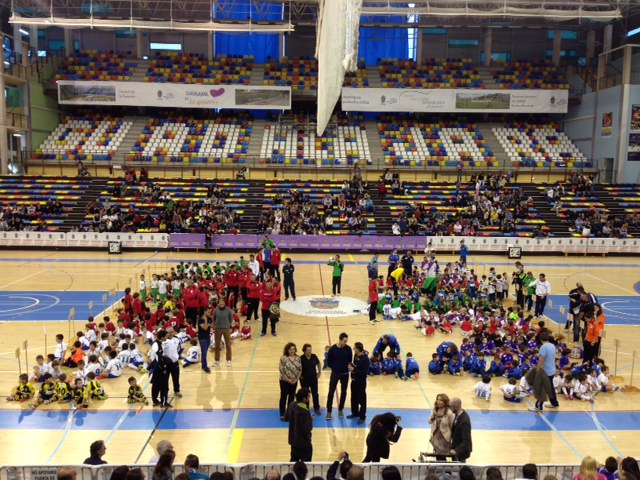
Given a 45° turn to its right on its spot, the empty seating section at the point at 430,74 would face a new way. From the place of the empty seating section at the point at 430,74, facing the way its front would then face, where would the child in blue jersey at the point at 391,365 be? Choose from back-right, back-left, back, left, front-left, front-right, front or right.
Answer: front-left

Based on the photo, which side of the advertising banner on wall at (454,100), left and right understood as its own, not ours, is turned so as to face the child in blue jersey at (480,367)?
front

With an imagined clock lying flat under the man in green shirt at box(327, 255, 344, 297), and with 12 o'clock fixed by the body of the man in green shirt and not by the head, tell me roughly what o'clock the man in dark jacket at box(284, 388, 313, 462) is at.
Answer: The man in dark jacket is roughly at 12 o'clock from the man in green shirt.

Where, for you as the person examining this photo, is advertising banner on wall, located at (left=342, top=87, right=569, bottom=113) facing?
facing the viewer

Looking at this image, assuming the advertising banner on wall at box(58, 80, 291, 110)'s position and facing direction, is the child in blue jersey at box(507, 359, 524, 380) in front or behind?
in front

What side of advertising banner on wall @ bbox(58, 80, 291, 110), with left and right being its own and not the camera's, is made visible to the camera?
front

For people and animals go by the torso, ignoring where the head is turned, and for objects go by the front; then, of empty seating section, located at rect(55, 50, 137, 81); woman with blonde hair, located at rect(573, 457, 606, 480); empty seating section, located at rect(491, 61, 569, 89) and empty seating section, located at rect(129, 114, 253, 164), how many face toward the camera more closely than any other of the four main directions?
3

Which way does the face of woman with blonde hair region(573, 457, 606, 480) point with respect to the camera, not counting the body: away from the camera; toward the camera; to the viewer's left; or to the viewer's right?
away from the camera

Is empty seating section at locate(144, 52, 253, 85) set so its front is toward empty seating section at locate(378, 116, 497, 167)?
no

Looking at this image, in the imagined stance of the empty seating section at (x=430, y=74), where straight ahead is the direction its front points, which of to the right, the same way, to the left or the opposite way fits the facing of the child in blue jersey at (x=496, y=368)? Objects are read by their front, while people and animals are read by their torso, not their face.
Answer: the same way

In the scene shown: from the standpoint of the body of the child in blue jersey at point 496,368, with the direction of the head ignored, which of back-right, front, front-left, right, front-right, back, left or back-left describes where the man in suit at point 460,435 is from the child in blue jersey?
front

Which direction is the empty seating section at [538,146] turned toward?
toward the camera

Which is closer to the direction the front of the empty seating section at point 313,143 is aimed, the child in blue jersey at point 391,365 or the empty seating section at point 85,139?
the child in blue jersey
